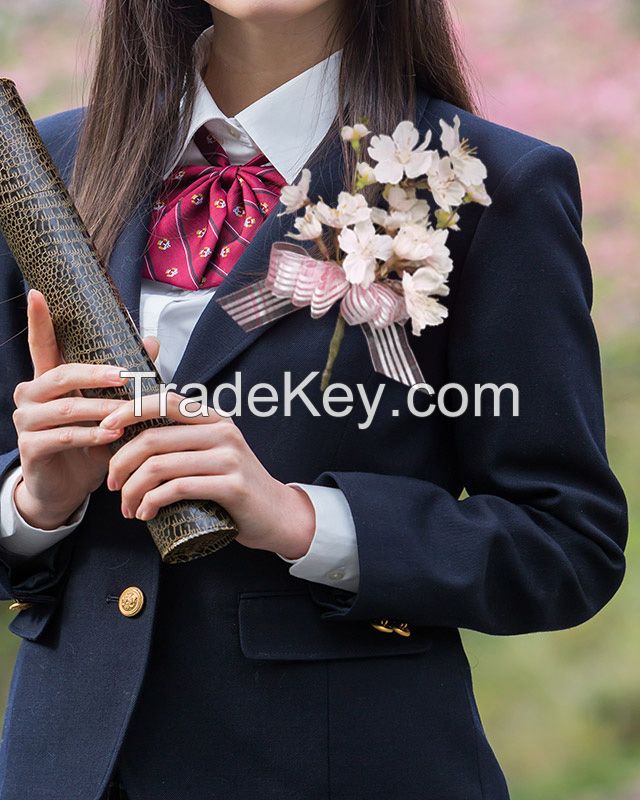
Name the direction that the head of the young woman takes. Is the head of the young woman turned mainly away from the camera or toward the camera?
toward the camera

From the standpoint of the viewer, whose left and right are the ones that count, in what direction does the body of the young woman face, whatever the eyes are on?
facing the viewer and to the left of the viewer
